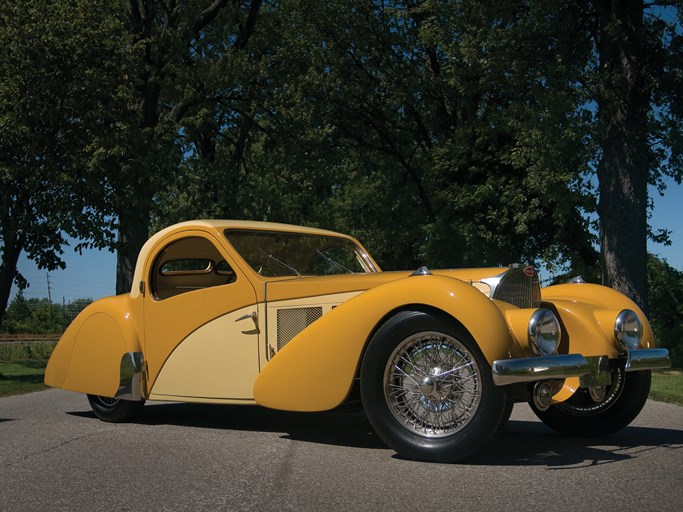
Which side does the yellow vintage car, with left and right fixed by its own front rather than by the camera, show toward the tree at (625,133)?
left

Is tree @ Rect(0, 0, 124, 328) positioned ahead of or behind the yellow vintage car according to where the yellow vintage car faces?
behind

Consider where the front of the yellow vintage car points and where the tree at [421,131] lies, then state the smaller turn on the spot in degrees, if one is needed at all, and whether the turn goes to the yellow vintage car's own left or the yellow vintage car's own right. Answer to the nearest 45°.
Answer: approximately 135° to the yellow vintage car's own left

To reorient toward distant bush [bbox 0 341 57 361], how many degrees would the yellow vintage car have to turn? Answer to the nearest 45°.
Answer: approximately 180°

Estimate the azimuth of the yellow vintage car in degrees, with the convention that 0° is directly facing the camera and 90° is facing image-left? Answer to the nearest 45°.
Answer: approximately 315°

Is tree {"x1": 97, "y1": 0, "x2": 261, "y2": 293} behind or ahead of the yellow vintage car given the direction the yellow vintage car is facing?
behind
